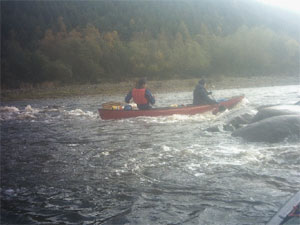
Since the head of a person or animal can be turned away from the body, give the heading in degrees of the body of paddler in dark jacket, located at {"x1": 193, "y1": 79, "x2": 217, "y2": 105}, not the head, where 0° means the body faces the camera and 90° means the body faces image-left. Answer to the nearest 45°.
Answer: approximately 270°

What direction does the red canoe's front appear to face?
to the viewer's right

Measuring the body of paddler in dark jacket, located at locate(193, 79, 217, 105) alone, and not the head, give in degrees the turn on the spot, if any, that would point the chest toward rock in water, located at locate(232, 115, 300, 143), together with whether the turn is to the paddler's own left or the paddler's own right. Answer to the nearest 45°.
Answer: approximately 90° to the paddler's own right

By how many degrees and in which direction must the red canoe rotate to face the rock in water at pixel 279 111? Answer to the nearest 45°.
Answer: approximately 45° to its right

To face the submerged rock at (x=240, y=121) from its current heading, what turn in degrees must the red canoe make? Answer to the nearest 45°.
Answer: approximately 45° to its right
